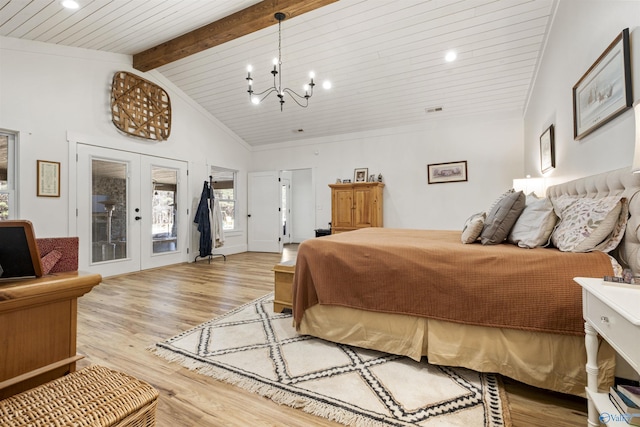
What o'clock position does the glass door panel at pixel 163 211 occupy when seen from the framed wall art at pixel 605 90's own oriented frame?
The glass door panel is roughly at 1 o'clock from the framed wall art.

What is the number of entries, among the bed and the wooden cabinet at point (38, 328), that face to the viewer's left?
1

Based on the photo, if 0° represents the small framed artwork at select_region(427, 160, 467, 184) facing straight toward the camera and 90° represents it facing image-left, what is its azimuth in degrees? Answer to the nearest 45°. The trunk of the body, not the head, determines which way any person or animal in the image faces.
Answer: approximately 0°

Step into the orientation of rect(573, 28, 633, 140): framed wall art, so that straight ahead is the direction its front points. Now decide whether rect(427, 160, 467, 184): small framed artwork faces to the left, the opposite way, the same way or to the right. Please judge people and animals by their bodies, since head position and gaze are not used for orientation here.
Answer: to the left

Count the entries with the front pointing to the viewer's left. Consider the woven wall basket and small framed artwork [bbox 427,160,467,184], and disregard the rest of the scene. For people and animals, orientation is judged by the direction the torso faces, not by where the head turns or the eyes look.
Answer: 0

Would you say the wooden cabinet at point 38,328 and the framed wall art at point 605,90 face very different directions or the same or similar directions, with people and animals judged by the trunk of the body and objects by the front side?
very different directions

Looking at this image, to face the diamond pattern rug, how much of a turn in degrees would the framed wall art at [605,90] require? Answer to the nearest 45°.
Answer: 0° — it already faces it

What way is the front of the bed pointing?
to the viewer's left

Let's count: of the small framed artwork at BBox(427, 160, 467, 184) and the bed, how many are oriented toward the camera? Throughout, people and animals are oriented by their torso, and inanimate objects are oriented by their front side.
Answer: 1

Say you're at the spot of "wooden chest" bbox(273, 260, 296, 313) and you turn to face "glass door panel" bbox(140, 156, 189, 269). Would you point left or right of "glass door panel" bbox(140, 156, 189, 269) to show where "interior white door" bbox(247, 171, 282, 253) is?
right

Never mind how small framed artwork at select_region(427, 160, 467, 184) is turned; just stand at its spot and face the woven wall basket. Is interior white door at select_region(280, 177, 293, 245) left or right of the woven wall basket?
right

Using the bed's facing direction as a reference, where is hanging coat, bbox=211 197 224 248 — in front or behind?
in front

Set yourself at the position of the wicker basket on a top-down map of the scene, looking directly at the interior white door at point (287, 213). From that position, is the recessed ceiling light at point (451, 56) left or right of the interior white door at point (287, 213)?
right

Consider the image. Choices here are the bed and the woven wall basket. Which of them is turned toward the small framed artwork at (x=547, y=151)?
the woven wall basket

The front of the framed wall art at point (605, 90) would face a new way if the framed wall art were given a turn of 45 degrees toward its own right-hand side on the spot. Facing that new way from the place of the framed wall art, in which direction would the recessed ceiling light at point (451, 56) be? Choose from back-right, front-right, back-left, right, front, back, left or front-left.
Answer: front-right
